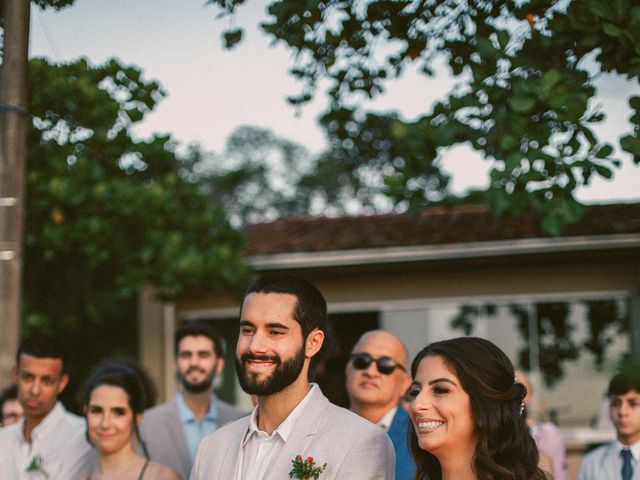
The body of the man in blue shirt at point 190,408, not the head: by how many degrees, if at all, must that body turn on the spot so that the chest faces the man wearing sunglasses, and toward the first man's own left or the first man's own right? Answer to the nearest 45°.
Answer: approximately 45° to the first man's own left

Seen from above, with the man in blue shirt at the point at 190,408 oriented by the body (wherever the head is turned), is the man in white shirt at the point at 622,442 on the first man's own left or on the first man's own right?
on the first man's own left

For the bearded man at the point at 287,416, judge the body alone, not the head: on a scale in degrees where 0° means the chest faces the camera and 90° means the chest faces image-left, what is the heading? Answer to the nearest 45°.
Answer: approximately 45°

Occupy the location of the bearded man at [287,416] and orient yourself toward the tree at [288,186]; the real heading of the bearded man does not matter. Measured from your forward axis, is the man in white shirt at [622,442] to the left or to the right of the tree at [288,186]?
right

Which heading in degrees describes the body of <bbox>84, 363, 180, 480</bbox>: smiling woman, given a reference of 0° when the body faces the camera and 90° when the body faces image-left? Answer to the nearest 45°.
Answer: approximately 45°

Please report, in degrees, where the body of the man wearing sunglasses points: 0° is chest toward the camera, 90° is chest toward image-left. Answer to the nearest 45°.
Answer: approximately 45°
